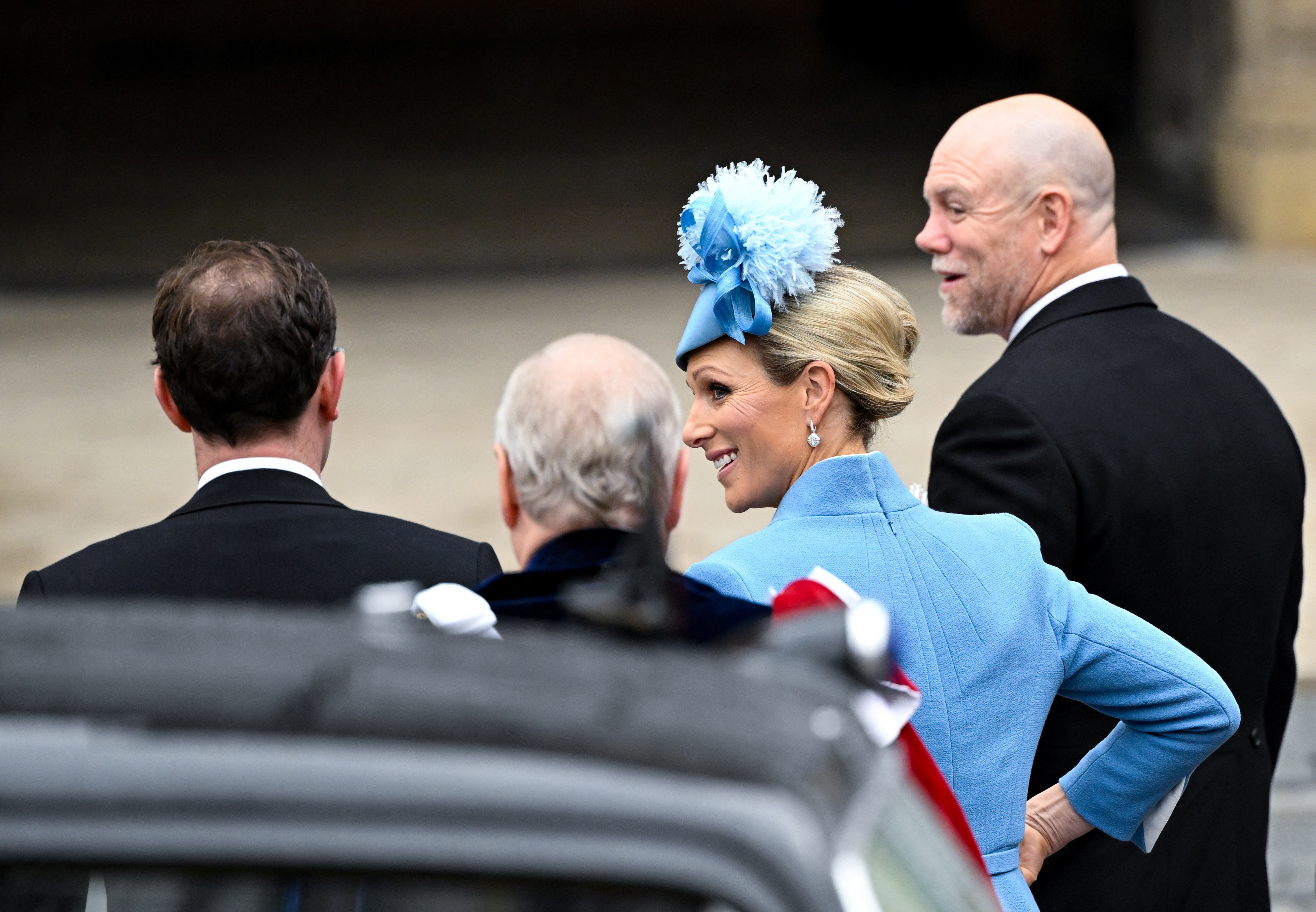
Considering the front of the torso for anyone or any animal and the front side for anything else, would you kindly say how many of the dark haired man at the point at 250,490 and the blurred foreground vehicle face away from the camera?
1

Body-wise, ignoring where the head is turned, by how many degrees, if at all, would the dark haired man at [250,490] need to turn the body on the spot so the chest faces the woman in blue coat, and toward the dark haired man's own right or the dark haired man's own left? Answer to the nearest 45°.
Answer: approximately 90° to the dark haired man's own right

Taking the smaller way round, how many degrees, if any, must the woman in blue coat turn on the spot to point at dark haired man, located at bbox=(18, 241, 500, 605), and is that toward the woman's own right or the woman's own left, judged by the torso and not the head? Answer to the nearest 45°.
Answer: approximately 45° to the woman's own left

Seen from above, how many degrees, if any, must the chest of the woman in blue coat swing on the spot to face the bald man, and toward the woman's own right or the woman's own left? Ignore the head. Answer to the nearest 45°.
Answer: approximately 90° to the woman's own right

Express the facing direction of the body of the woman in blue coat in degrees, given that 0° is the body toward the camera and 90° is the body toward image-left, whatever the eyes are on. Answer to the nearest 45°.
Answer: approximately 135°

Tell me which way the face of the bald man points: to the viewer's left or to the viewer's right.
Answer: to the viewer's left

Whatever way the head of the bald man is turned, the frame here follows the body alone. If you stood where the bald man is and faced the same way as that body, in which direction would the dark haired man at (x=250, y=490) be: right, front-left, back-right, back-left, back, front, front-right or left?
left

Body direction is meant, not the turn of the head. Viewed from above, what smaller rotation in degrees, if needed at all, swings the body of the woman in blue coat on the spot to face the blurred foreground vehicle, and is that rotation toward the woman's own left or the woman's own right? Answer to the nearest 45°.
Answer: approximately 135° to the woman's own left

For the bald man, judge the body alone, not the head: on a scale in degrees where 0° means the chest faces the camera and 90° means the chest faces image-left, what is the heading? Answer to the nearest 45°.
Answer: approximately 135°

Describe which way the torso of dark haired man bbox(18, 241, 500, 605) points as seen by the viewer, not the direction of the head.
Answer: away from the camera

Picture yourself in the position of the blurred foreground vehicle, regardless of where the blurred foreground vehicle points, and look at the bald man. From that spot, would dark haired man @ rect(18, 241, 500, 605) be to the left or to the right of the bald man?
left
